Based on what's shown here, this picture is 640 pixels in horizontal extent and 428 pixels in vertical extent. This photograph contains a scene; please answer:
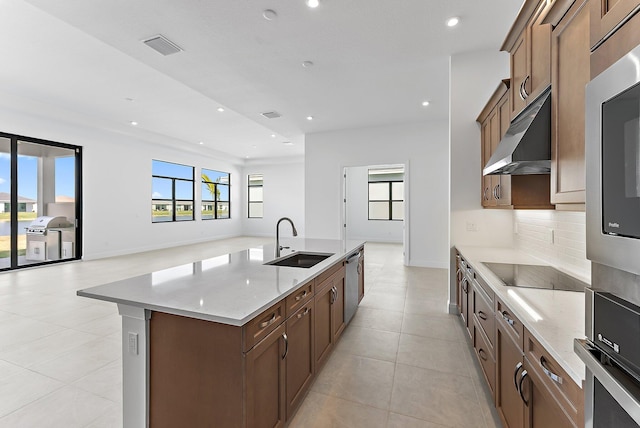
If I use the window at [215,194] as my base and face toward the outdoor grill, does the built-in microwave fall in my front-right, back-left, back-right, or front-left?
front-left

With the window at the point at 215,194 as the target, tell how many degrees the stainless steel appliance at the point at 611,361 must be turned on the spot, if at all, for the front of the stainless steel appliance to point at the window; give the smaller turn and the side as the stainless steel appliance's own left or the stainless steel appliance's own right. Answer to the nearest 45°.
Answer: approximately 45° to the stainless steel appliance's own right

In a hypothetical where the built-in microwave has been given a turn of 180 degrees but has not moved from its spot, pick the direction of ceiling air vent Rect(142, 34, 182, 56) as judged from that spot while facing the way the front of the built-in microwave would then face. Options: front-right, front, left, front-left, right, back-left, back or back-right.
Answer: back-left

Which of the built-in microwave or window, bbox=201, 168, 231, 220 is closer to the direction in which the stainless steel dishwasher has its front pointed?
the built-in microwave

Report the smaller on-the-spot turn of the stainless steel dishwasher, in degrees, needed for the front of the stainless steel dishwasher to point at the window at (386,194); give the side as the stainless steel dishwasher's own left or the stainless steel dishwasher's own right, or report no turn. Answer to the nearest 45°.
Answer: approximately 90° to the stainless steel dishwasher's own left

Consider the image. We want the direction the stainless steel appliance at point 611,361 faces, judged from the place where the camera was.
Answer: facing the viewer and to the left of the viewer

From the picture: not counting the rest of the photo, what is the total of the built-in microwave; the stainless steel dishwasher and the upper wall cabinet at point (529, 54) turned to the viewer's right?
1

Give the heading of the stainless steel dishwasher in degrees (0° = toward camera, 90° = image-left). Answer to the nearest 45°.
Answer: approximately 270°

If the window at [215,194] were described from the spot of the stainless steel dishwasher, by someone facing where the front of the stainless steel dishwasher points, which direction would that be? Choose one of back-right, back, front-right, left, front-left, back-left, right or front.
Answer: back-left

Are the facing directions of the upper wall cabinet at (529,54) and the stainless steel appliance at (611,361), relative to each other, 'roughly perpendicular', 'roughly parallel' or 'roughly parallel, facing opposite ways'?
roughly parallel

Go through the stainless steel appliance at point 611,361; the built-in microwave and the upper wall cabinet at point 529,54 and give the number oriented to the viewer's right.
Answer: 0

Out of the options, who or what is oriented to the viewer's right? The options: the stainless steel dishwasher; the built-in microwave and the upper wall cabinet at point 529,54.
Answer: the stainless steel dishwasher

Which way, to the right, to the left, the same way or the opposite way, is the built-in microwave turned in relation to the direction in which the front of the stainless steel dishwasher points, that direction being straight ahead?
the opposite way

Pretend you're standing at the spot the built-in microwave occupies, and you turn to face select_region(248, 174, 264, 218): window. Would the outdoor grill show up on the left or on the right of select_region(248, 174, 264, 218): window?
left

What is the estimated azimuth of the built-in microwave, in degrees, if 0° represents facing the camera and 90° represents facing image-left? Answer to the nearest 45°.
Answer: approximately 45°

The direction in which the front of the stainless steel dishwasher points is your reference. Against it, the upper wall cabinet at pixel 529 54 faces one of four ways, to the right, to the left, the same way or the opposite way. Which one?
the opposite way

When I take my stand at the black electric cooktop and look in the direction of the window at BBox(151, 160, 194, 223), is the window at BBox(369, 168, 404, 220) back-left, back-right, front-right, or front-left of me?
front-right

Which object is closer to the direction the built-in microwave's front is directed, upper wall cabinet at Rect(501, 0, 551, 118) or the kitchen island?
the kitchen island

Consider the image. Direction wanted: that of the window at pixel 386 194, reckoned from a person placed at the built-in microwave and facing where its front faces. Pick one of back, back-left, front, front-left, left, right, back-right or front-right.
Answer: right
